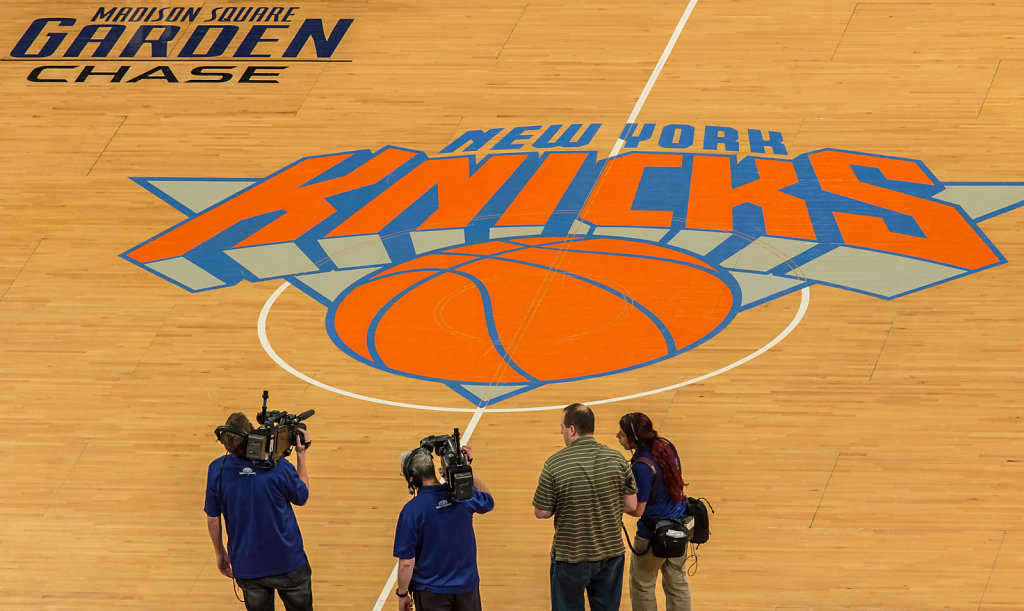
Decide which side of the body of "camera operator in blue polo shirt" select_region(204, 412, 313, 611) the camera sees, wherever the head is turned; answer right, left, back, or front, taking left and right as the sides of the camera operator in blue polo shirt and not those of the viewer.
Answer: back

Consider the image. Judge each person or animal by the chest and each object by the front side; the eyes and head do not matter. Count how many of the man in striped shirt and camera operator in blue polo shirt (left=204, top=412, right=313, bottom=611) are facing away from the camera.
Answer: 2

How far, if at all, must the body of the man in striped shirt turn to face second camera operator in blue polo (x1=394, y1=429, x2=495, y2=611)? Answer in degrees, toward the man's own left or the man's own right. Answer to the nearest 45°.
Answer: approximately 90° to the man's own left

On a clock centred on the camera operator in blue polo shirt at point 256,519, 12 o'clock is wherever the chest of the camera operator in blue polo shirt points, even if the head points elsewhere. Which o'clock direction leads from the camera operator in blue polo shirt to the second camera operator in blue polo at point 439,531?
The second camera operator in blue polo is roughly at 4 o'clock from the camera operator in blue polo shirt.

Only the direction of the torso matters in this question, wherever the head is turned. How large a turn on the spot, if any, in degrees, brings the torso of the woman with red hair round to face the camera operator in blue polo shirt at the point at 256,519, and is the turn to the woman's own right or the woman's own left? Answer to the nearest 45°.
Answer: approximately 45° to the woman's own left

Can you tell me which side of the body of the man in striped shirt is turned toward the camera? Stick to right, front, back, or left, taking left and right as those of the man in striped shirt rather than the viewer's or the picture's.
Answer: back

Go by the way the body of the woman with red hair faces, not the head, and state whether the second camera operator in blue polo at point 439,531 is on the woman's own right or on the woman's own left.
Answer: on the woman's own left

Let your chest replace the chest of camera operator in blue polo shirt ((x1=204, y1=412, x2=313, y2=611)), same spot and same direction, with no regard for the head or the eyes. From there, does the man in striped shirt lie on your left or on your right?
on your right

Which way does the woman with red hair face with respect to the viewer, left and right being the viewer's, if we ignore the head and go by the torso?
facing away from the viewer and to the left of the viewer
